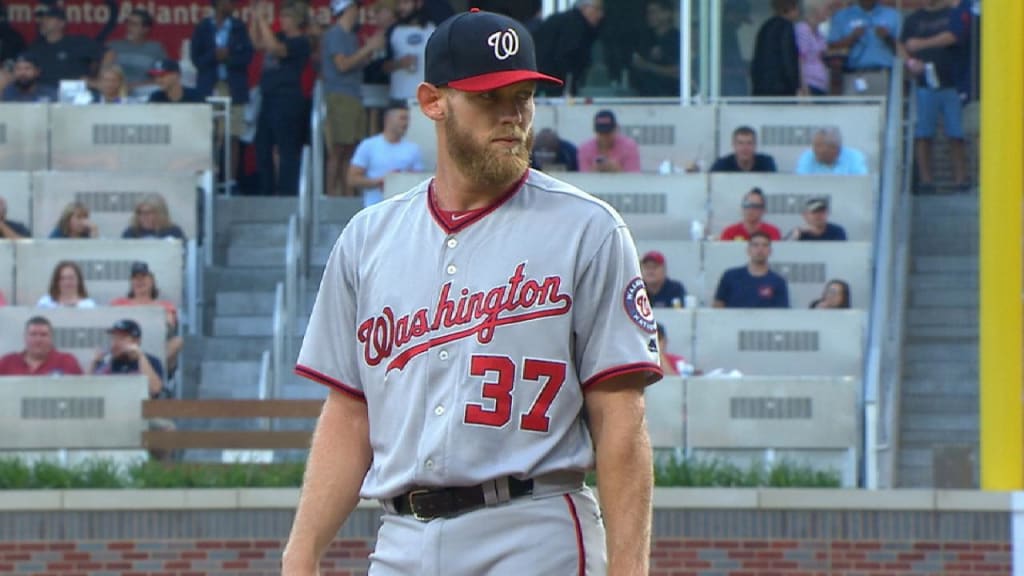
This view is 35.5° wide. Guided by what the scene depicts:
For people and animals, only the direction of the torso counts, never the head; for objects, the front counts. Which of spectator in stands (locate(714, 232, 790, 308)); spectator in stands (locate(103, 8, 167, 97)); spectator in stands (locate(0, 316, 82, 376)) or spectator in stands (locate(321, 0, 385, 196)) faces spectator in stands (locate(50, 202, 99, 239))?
spectator in stands (locate(103, 8, 167, 97))

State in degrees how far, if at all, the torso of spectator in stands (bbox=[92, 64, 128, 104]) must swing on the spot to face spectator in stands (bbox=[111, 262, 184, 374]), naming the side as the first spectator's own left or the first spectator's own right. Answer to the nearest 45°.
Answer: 0° — they already face them

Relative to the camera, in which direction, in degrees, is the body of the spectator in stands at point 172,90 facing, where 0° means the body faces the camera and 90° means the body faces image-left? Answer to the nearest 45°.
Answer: approximately 45°

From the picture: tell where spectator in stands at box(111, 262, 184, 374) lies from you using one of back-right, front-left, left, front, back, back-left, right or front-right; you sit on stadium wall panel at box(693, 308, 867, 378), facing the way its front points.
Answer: right

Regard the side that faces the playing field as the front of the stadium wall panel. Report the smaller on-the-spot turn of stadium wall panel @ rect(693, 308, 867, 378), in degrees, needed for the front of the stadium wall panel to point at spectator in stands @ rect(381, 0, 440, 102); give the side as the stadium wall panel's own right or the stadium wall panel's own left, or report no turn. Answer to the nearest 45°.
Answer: approximately 135° to the stadium wall panel's own right

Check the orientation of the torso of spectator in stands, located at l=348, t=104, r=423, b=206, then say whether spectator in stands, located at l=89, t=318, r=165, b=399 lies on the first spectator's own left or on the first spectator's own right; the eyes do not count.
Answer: on the first spectator's own right

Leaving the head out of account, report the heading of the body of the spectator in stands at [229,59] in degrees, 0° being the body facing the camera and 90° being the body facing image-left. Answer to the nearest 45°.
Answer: approximately 0°

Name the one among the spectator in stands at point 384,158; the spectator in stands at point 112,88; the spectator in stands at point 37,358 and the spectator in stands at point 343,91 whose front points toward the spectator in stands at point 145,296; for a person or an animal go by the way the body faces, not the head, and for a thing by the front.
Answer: the spectator in stands at point 112,88

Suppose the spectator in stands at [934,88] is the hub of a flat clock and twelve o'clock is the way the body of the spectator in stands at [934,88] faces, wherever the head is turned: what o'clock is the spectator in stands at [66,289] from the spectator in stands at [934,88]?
the spectator in stands at [66,289] is roughly at 2 o'clock from the spectator in stands at [934,88].

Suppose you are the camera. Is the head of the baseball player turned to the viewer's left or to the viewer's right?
to the viewer's right

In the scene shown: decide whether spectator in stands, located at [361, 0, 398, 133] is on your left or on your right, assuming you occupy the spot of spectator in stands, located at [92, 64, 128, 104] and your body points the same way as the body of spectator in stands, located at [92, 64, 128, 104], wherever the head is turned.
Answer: on your left

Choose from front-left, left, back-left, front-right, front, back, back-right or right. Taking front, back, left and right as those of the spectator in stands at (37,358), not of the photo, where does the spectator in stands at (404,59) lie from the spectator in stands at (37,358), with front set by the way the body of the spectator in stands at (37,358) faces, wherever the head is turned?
back-left
